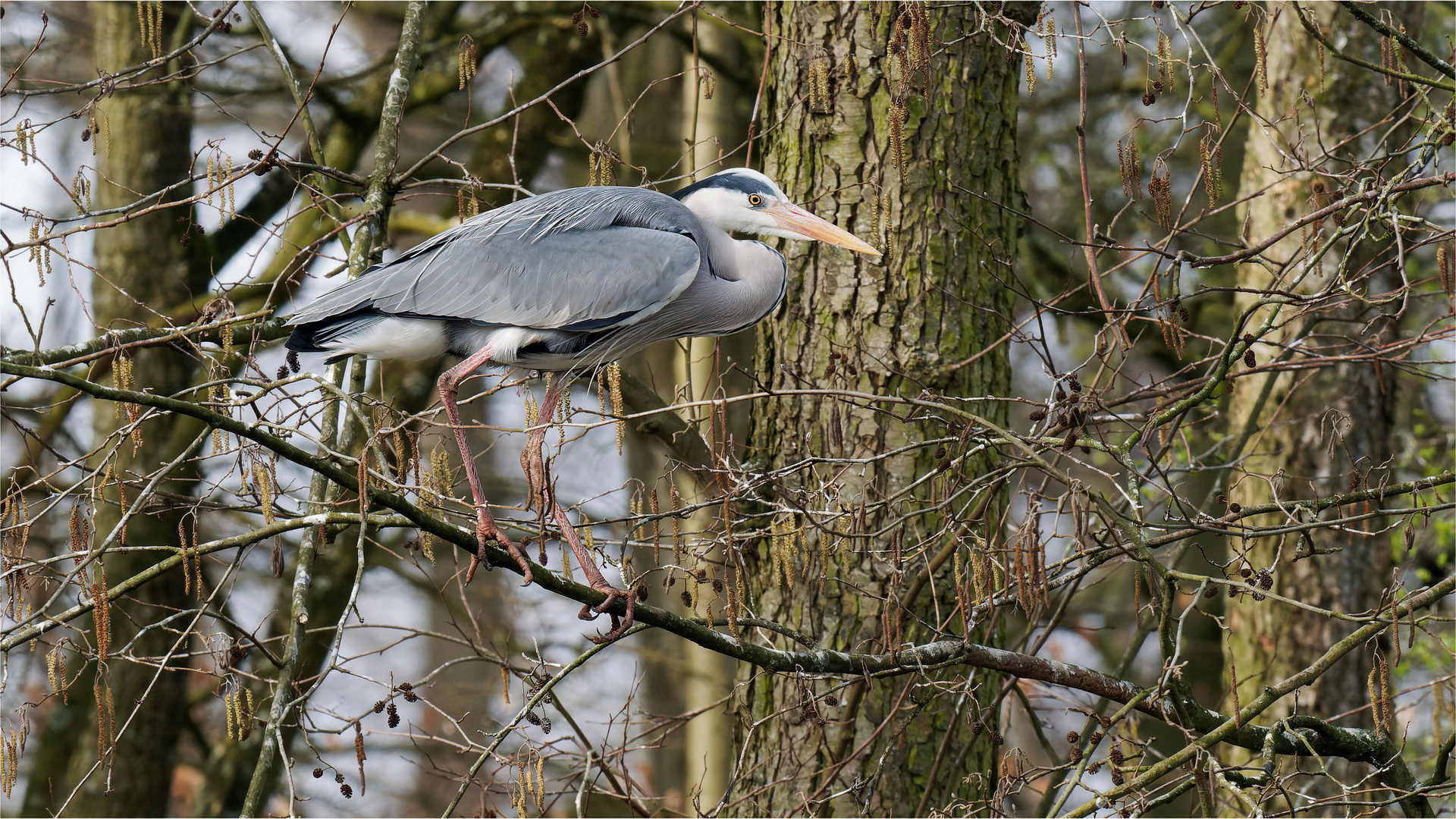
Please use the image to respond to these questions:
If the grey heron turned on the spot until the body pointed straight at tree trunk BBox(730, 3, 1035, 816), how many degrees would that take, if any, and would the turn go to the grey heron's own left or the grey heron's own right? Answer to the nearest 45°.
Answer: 0° — it already faces it

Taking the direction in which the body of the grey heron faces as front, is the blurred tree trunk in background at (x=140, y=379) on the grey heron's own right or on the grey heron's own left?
on the grey heron's own left

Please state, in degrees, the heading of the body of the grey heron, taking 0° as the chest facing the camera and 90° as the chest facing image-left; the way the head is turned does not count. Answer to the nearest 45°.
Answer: approximately 270°

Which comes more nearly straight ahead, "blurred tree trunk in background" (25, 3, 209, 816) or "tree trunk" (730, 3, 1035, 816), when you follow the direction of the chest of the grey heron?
the tree trunk
